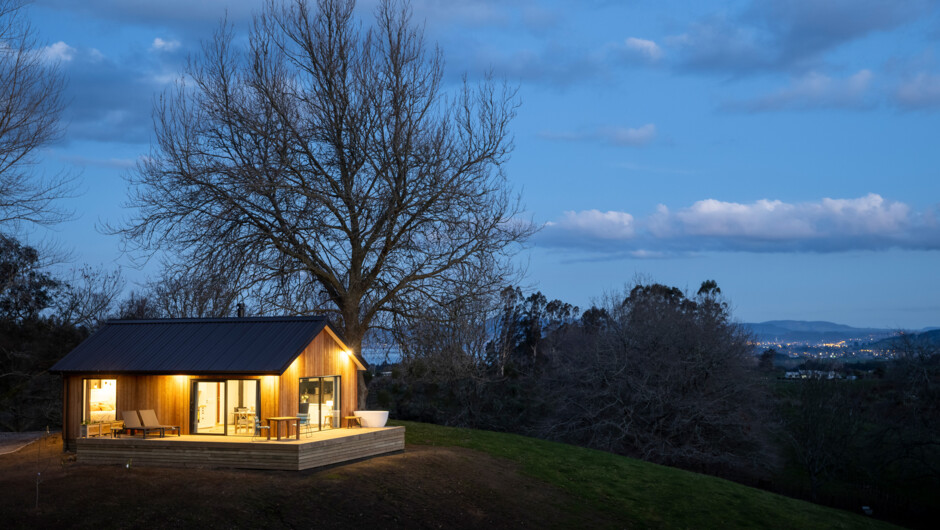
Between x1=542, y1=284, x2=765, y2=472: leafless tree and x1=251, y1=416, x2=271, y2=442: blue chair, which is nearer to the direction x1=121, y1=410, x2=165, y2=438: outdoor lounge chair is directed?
the blue chair

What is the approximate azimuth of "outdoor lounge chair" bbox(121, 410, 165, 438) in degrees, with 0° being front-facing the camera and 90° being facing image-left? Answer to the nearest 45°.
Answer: approximately 315°

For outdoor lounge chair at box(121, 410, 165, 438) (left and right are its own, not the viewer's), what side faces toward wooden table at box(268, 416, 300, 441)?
front

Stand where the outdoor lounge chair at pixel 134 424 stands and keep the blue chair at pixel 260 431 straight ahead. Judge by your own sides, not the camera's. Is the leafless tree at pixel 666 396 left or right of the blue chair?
left

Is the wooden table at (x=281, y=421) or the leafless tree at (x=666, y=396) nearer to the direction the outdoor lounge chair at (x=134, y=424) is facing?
the wooden table

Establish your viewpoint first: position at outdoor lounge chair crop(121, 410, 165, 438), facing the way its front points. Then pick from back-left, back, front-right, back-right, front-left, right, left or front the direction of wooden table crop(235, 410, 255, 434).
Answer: front-left
